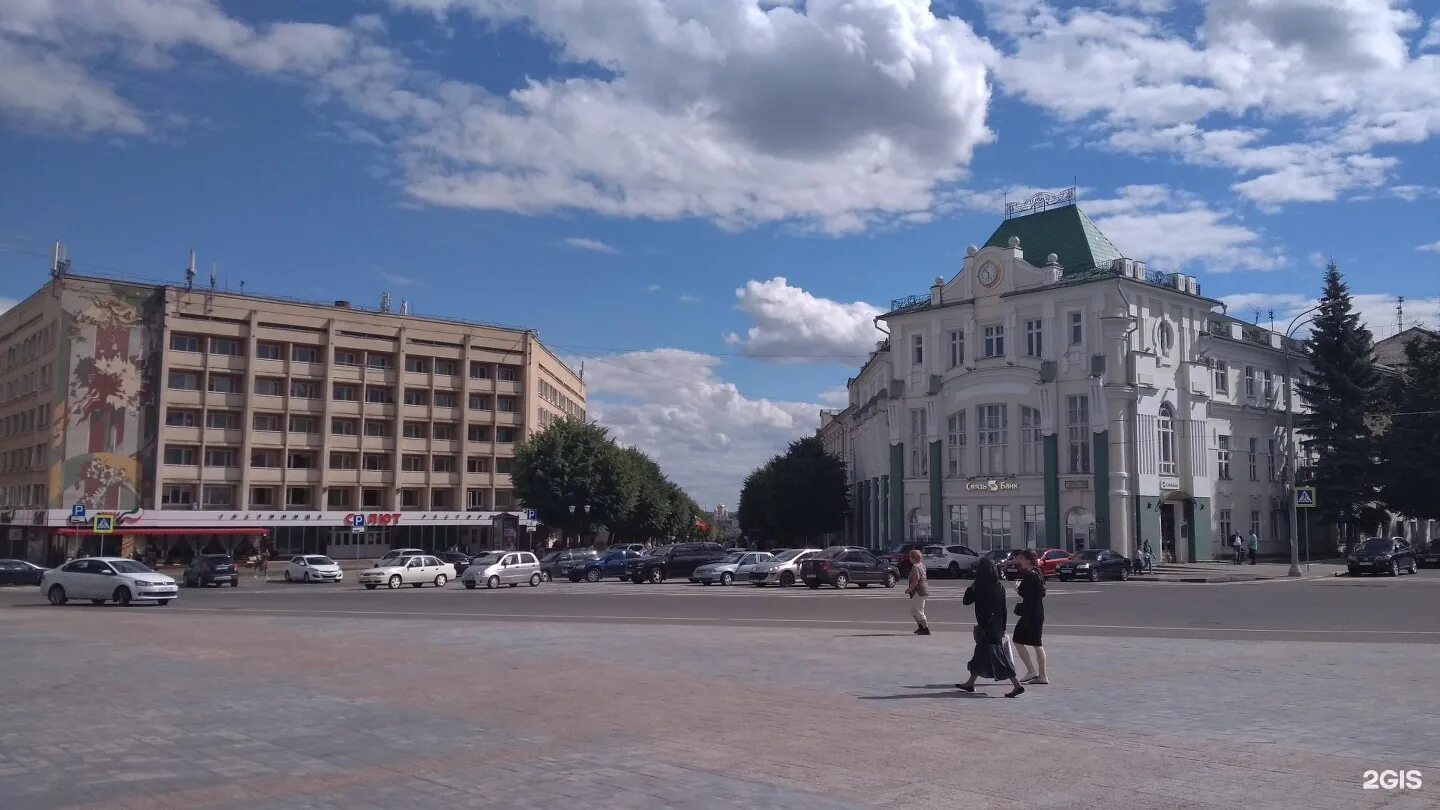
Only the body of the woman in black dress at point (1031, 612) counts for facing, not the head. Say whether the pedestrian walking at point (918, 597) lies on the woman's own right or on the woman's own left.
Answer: on the woman's own right

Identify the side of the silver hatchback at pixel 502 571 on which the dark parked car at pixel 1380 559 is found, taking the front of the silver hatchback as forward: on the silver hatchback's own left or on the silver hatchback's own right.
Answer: on the silver hatchback's own left

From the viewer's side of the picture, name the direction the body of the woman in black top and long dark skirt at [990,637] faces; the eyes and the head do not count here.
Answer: to the viewer's left

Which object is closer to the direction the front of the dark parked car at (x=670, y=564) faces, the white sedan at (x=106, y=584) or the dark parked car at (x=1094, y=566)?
the white sedan

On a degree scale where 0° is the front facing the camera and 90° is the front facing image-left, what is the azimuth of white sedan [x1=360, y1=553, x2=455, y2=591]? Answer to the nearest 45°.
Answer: approximately 45°

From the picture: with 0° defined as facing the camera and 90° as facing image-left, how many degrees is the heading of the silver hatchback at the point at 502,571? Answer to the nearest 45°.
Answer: approximately 45°

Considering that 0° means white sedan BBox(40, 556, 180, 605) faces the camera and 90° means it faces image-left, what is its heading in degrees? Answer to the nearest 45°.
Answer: approximately 315°
